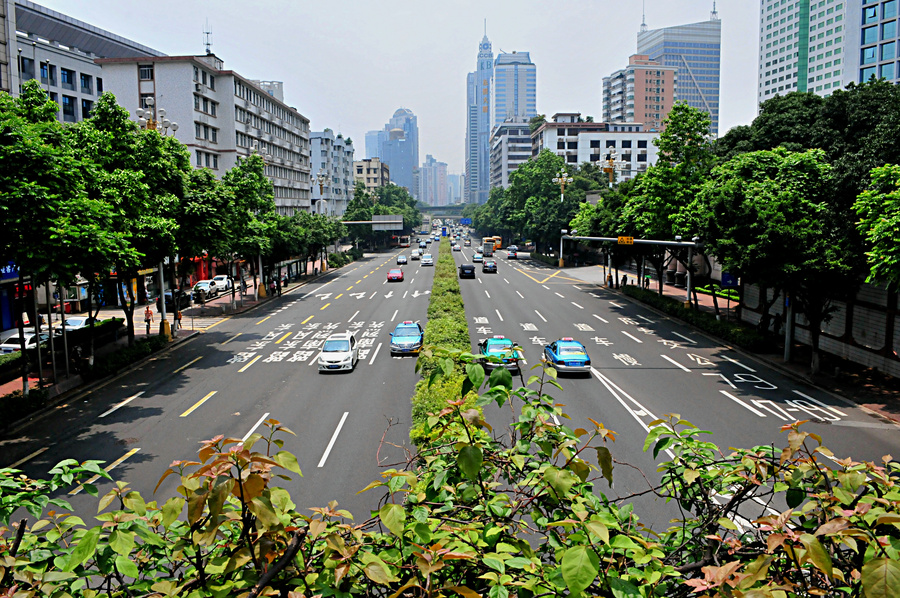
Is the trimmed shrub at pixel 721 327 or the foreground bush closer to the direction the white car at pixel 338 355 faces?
the foreground bush

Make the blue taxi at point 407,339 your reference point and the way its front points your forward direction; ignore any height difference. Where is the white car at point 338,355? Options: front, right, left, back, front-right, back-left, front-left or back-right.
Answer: front-right

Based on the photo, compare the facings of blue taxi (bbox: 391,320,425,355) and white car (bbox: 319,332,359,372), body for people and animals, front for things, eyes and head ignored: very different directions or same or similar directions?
same or similar directions

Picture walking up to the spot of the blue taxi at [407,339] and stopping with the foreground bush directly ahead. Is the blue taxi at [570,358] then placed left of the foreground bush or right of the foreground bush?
left

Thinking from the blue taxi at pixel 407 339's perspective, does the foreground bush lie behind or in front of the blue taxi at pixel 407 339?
in front

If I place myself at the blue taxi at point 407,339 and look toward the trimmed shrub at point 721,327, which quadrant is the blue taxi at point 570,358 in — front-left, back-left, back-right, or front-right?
front-right

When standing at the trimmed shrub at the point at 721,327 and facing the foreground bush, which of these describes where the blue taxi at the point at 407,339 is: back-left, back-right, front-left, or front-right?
front-right

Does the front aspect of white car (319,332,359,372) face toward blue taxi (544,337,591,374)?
no

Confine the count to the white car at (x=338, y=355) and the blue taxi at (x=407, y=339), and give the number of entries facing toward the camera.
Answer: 2

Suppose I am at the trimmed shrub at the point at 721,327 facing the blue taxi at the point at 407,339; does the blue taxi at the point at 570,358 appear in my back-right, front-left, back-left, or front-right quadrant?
front-left

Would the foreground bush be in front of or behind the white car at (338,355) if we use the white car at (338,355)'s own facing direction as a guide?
in front

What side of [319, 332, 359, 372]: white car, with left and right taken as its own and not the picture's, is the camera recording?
front

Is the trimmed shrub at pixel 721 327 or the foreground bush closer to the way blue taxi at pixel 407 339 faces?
the foreground bush

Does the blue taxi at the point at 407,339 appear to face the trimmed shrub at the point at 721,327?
no

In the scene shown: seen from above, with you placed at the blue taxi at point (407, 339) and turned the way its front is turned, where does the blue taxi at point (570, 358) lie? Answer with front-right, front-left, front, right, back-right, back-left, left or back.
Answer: front-left

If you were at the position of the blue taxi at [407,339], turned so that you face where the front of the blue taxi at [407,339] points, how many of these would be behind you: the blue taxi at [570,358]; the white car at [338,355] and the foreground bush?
0

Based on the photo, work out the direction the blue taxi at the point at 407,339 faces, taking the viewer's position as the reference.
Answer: facing the viewer
